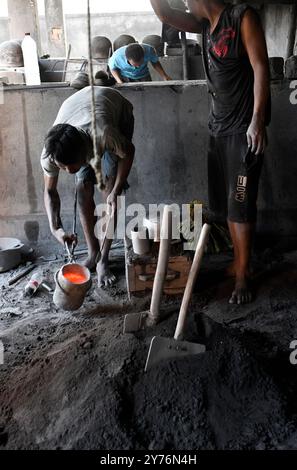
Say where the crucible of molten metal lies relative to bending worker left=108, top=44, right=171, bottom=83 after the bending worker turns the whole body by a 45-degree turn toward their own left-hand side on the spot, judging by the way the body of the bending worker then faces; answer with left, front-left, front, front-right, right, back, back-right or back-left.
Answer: front-right

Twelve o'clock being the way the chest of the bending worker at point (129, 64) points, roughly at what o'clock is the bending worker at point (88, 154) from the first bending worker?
The bending worker at point (88, 154) is roughly at 12 o'clock from the bending worker at point (129, 64).

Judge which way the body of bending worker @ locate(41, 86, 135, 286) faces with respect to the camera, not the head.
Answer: toward the camera

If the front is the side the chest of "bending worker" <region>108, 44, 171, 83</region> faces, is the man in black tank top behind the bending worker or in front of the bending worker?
in front

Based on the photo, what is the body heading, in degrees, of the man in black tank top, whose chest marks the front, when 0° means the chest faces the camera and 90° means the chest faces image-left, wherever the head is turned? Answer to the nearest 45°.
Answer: approximately 45°

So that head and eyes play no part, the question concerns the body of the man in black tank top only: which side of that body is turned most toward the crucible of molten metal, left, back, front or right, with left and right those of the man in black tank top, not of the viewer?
front

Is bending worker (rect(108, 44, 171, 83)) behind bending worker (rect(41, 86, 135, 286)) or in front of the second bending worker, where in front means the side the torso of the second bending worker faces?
behind

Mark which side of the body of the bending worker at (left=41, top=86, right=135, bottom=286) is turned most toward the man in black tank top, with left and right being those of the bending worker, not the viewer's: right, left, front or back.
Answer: left

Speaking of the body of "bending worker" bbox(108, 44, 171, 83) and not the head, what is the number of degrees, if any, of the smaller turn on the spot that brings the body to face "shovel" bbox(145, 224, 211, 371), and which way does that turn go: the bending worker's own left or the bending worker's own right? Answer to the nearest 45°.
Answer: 0° — they already face it

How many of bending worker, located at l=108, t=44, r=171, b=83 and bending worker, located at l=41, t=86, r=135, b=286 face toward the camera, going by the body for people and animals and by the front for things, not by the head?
2

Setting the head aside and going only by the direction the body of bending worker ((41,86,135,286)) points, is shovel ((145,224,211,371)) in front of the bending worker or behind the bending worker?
in front

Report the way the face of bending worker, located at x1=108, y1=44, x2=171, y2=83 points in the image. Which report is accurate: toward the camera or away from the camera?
toward the camera

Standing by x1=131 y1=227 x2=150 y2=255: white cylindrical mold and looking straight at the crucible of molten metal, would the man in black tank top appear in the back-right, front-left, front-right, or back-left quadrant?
back-left

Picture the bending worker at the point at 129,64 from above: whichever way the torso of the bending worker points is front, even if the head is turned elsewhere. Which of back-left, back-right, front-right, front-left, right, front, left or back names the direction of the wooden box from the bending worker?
front
